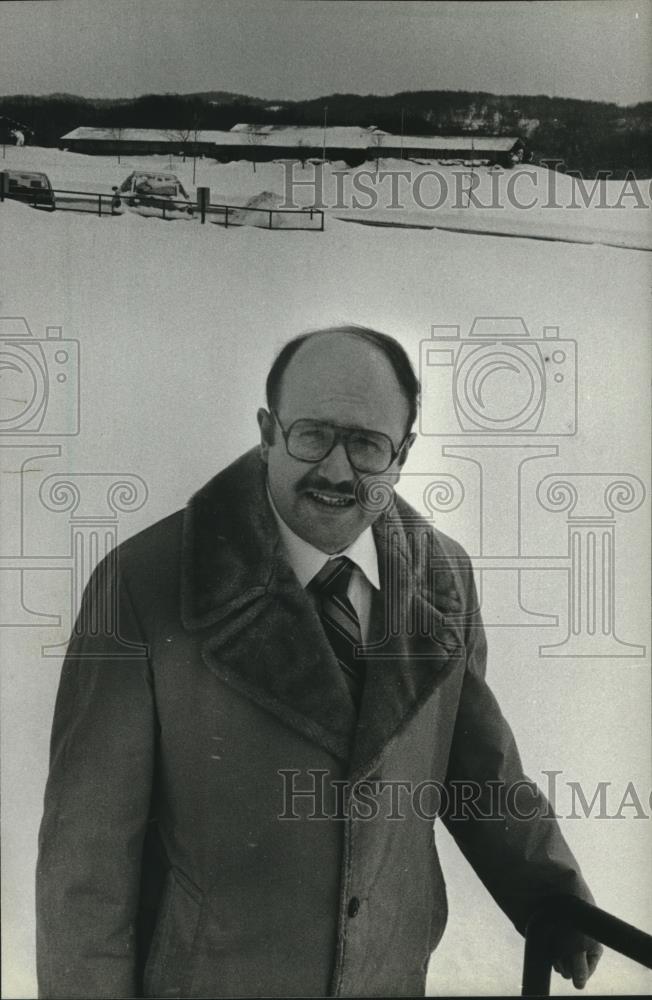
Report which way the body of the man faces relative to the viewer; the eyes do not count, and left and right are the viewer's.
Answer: facing the viewer and to the right of the viewer

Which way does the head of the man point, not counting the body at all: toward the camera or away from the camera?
toward the camera

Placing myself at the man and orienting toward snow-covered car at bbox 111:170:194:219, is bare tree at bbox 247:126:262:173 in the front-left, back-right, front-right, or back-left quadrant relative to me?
front-right
